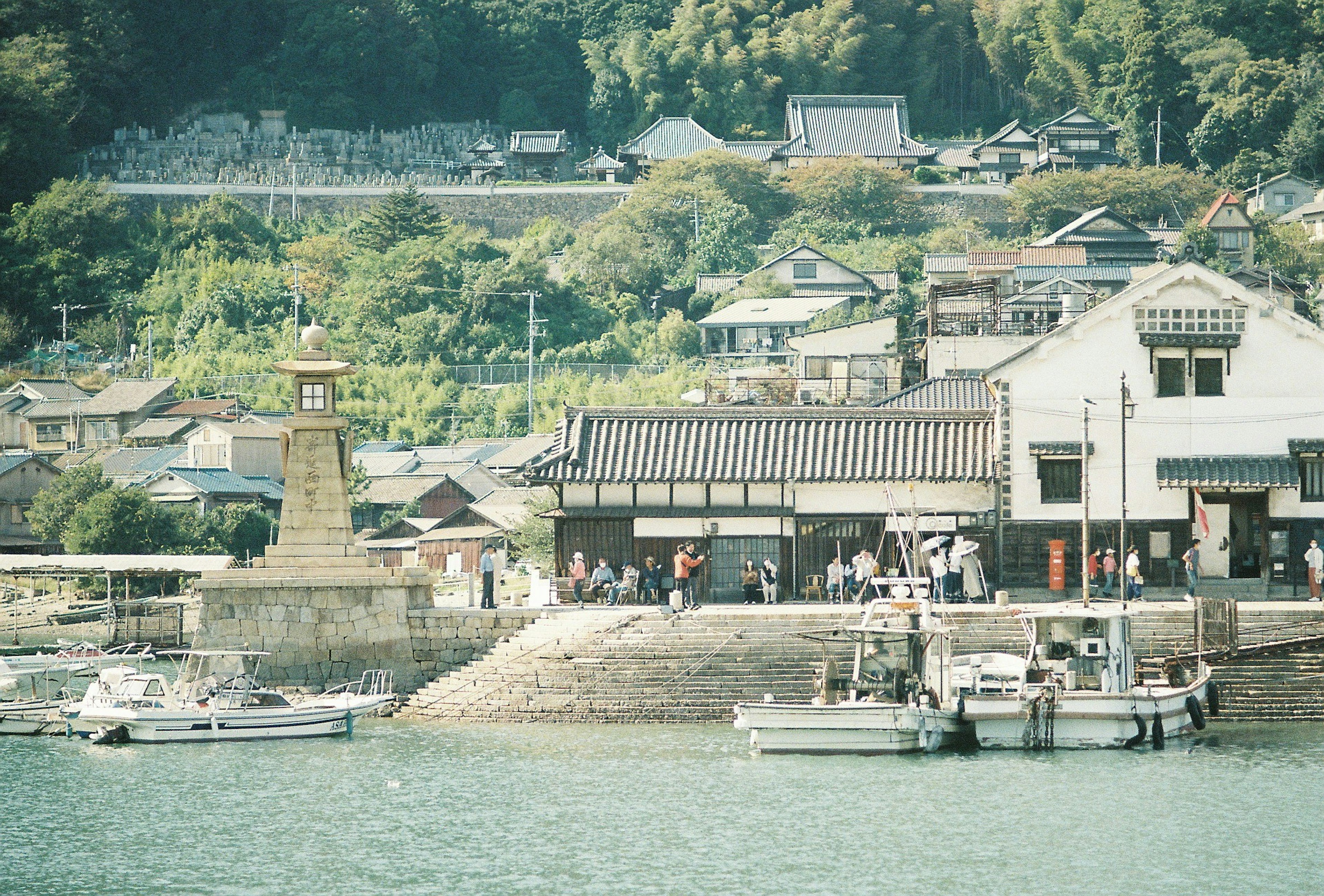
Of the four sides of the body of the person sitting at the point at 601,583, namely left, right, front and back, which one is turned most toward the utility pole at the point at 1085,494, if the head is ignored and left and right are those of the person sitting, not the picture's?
left

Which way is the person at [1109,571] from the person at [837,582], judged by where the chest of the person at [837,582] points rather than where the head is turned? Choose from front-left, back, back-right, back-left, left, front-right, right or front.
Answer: left

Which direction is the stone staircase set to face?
toward the camera

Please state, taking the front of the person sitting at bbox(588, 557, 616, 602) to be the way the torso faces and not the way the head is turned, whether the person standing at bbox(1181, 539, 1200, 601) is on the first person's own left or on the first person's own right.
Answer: on the first person's own left

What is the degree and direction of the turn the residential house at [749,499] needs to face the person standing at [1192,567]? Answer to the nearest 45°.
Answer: approximately 90° to its left

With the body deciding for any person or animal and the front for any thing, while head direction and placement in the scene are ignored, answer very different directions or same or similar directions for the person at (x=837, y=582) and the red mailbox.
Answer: same or similar directions

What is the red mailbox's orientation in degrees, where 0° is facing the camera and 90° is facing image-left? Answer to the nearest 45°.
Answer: approximately 0°

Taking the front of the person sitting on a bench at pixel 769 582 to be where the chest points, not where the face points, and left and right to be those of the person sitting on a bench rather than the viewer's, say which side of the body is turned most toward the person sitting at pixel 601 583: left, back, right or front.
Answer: right

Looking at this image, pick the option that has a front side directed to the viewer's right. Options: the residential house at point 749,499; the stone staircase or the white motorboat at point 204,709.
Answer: the white motorboat

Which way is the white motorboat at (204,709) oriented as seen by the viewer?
to the viewer's right

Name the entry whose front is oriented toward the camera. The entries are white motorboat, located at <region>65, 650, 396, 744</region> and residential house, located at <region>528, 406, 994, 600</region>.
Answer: the residential house

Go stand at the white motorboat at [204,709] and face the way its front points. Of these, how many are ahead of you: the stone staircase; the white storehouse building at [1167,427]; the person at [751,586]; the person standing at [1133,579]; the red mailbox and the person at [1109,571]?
6

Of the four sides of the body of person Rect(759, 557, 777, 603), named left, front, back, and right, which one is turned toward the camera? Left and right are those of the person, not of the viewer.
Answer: front

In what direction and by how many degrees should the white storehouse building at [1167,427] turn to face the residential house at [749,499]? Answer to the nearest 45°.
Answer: approximately 90° to its right

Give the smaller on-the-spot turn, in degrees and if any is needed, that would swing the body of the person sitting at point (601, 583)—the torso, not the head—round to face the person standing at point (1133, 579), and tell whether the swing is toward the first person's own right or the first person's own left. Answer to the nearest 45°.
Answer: approximately 90° to the first person's own left

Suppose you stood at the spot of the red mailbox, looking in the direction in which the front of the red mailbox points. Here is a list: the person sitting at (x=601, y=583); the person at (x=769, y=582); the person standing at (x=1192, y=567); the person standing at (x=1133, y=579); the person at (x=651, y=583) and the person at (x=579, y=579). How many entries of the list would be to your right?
4

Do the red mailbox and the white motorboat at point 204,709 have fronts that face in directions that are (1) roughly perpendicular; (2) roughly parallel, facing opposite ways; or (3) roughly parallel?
roughly perpendicular

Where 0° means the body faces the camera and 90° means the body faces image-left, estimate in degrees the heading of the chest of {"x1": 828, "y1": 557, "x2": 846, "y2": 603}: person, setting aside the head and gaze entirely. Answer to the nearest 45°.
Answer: approximately 0°
